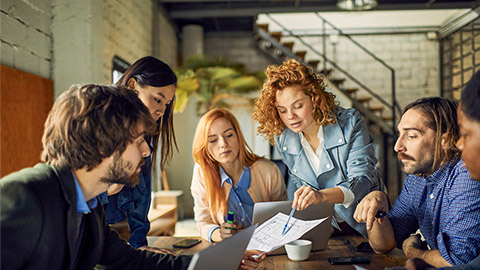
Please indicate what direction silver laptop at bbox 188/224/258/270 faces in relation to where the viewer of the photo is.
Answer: facing away from the viewer and to the left of the viewer

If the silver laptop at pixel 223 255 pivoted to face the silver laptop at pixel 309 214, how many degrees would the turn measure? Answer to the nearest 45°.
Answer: approximately 90° to its right

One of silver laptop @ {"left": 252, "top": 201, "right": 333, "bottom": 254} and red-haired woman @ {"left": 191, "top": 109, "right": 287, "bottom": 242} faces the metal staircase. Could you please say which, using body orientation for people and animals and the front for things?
the silver laptop

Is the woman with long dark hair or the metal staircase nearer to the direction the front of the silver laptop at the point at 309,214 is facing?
the metal staircase

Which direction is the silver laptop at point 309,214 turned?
away from the camera

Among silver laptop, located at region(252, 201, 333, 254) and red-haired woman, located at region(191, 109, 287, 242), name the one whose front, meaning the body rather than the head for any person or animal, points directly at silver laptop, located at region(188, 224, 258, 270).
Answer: the red-haired woman

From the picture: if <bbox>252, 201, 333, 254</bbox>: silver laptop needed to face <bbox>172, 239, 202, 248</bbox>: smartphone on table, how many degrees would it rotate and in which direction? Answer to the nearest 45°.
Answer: approximately 90° to its left

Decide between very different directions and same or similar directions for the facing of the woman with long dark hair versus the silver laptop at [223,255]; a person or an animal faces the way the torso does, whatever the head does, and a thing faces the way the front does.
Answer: very different directions

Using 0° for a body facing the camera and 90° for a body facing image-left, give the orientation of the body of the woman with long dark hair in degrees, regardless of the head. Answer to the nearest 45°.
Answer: approximately 315°

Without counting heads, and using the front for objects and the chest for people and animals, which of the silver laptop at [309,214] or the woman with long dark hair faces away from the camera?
the silver laptop

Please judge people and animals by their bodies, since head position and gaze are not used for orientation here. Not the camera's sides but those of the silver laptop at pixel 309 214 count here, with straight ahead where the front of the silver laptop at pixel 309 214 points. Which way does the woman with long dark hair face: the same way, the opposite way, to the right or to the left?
to the right
